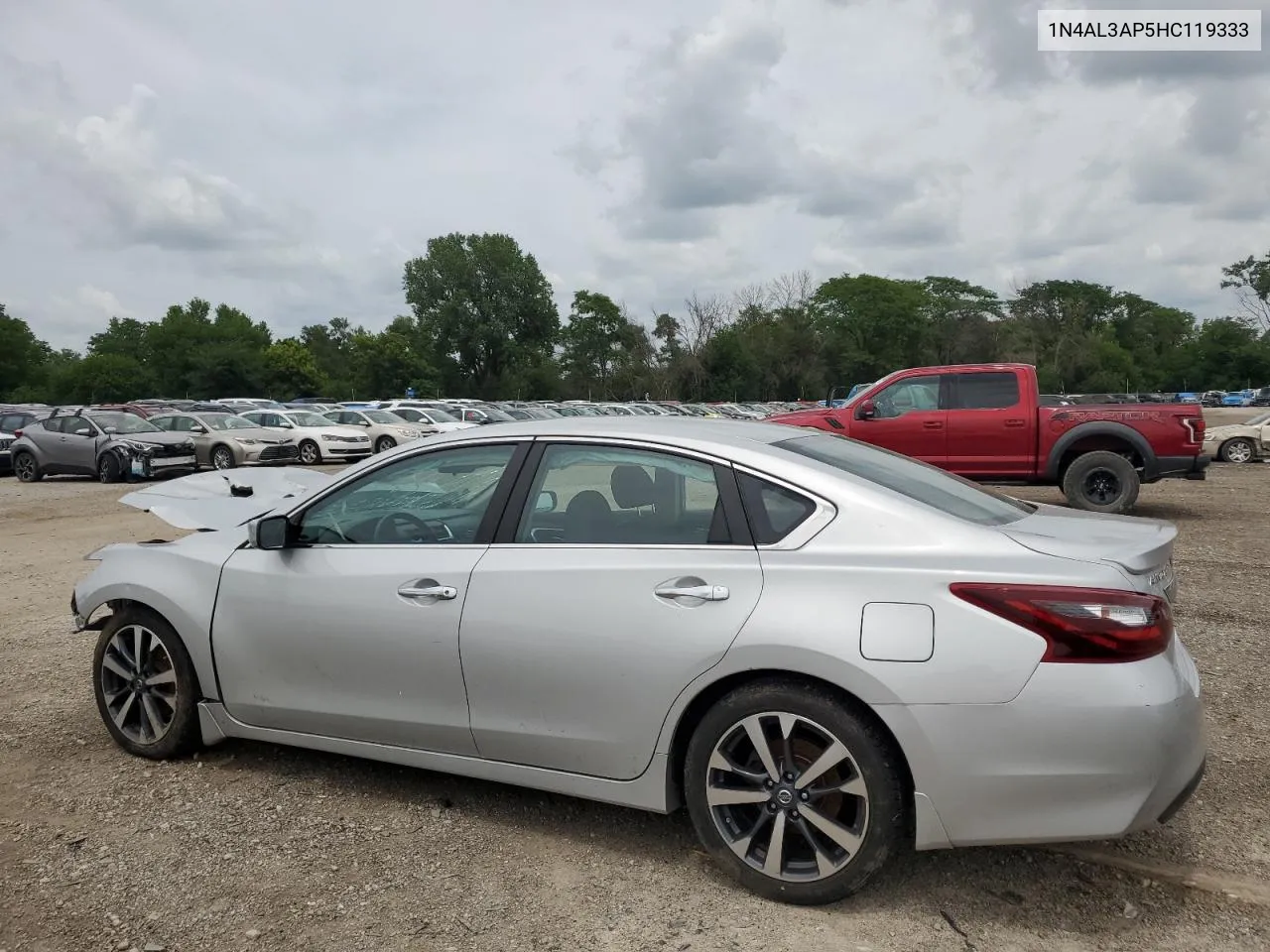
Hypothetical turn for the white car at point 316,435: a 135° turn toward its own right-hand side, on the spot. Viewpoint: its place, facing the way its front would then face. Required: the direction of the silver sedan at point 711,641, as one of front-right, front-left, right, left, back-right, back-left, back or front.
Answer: left

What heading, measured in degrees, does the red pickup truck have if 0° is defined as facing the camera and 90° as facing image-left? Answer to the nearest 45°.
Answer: approximately 90°

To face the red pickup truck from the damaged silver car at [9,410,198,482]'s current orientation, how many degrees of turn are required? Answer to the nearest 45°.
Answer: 0° — it already faces it

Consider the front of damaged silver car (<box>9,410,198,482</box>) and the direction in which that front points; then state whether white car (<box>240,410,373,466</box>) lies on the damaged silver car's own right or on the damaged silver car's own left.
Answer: on the damaged silver car's own left

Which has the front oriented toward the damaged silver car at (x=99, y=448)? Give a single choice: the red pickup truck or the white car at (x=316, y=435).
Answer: the red pickup truck

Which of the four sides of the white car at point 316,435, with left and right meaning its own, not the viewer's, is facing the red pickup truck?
front

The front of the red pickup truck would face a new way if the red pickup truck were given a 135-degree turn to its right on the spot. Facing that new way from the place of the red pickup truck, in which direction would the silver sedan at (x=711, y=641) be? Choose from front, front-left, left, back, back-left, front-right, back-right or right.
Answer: back-right

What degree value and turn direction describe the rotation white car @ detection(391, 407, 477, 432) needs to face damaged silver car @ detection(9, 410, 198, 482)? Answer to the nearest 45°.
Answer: approximately 90° to its right

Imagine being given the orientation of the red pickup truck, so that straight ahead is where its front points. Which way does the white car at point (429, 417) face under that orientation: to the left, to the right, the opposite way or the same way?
the opposite way

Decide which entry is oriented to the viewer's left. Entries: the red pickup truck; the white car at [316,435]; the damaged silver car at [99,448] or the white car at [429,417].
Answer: the red pickup truck

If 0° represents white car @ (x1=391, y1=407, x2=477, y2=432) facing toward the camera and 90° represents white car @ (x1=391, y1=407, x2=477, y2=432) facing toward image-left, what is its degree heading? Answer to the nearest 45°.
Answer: approximately 315°

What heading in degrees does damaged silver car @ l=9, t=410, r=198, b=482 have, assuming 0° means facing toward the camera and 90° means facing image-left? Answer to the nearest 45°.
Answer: approximately 315°

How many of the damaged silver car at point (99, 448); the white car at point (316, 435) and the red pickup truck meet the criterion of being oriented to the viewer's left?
1
